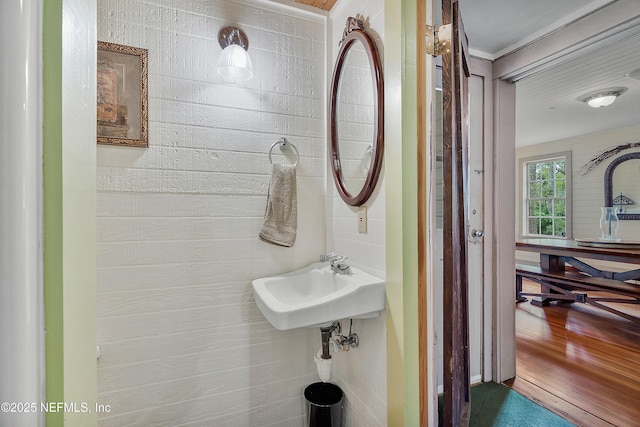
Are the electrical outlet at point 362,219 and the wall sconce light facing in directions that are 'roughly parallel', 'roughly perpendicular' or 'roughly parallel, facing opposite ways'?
roughly perpendicular

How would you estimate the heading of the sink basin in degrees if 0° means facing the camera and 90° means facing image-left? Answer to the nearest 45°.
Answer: approximately 45°

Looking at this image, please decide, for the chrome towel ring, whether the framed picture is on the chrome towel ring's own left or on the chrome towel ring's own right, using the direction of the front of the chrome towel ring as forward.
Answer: on the chrome towel ring's own right

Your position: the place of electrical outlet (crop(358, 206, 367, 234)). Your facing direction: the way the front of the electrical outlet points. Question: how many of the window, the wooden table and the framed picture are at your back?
2

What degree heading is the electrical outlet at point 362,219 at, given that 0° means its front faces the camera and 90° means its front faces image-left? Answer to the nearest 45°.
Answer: approximately 45°

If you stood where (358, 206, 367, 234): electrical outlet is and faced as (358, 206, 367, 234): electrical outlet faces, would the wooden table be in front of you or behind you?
behind

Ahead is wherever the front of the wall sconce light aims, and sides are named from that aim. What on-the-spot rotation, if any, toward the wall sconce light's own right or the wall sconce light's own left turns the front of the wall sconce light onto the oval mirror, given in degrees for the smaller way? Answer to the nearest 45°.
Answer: approximately 90° to the wall sconce light's own left

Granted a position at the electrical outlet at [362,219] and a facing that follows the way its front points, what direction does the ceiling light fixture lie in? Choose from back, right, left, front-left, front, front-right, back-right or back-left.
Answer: back

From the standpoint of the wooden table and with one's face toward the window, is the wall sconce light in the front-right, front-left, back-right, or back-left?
back-left

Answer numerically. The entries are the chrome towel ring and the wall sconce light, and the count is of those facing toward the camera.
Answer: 2

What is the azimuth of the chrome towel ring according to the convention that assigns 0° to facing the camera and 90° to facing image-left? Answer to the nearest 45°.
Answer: approximately 0°
